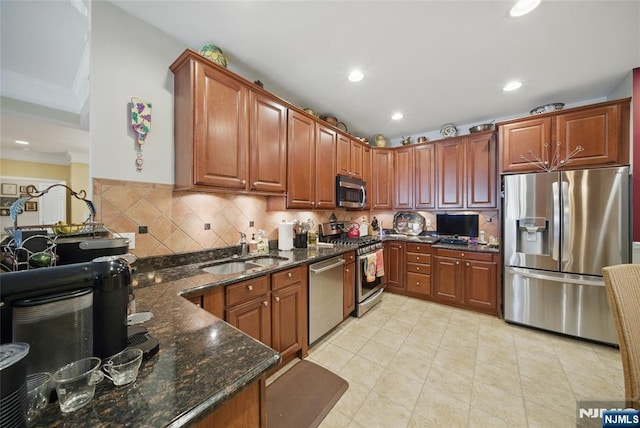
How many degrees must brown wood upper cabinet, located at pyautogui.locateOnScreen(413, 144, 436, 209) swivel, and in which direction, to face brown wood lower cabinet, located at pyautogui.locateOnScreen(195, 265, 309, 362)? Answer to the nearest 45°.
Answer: approximately 45° to its right

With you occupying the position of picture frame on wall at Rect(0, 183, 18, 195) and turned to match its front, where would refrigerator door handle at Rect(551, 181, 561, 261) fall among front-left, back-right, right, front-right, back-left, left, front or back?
front-left

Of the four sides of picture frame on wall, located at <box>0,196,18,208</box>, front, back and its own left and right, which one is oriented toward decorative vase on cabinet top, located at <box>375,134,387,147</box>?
left

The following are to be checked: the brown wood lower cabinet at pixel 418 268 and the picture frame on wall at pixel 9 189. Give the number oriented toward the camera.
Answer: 2

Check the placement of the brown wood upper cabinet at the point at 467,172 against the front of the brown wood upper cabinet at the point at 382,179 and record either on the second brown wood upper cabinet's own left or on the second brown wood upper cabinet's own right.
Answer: on the second brown wood upper cabinet's own left

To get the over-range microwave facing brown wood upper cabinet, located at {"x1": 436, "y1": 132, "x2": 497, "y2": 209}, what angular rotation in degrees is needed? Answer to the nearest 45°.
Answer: approximately 45° to its left

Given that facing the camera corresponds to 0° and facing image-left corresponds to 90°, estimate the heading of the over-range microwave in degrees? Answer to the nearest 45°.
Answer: approximately 315°

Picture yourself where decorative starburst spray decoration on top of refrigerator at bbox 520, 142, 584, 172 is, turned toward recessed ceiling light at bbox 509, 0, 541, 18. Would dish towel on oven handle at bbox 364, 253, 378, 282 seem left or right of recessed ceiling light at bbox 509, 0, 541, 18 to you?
right

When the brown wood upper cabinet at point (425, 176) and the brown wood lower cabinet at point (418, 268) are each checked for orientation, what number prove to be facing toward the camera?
2
